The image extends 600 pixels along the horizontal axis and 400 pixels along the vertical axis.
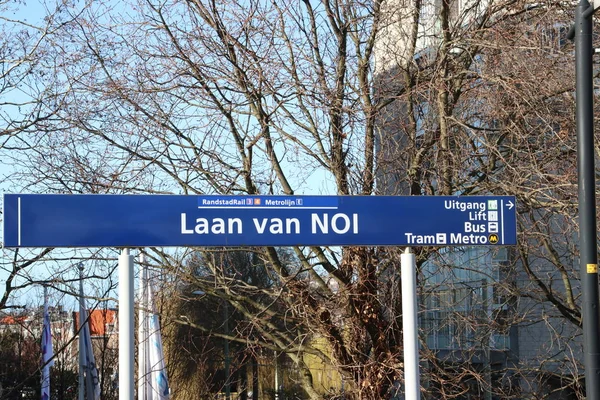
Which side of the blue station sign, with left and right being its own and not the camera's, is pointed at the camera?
front

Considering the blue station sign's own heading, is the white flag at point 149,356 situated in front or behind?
behind

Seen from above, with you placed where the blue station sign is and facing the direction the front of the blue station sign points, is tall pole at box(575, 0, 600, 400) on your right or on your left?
on your left

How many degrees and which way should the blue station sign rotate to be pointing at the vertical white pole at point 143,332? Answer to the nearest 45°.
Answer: approximately 180°

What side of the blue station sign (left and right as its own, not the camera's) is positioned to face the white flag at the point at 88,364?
back
